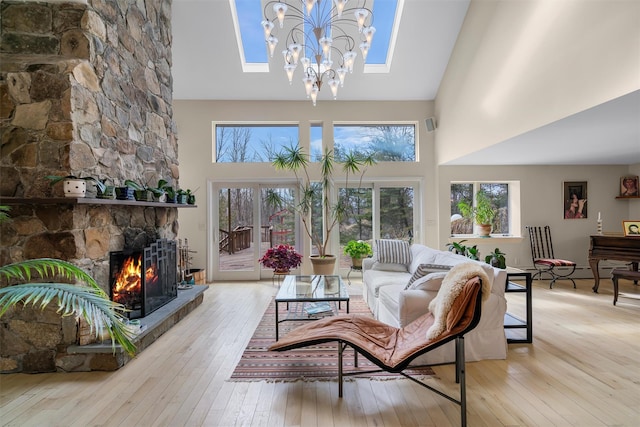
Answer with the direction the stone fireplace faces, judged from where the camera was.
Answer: facing the viewer and to the right of the viewer

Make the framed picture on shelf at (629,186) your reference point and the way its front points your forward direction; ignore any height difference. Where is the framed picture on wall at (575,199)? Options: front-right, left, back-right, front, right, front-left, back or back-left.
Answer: front-right

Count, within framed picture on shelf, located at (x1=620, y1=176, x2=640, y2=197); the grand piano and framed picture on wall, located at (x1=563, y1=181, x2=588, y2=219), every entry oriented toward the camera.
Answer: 3

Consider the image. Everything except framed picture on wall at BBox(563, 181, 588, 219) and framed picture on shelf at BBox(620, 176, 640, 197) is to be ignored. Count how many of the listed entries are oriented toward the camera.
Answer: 2

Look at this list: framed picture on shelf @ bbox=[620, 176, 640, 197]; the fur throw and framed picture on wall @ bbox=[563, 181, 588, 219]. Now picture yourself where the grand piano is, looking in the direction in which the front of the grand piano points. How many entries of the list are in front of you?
1

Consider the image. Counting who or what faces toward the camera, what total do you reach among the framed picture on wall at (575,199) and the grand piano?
2

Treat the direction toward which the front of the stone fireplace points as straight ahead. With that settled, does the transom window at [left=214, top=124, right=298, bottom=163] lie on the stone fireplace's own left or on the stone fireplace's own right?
on the stone fireplace's own left

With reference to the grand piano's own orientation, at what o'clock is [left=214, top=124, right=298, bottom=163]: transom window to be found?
The transom window is roughly at 2 o'clock from the grand piano.

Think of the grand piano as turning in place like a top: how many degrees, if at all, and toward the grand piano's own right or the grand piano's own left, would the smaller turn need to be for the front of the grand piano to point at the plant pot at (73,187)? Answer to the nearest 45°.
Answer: approximately 45° to the grand piano's own right
